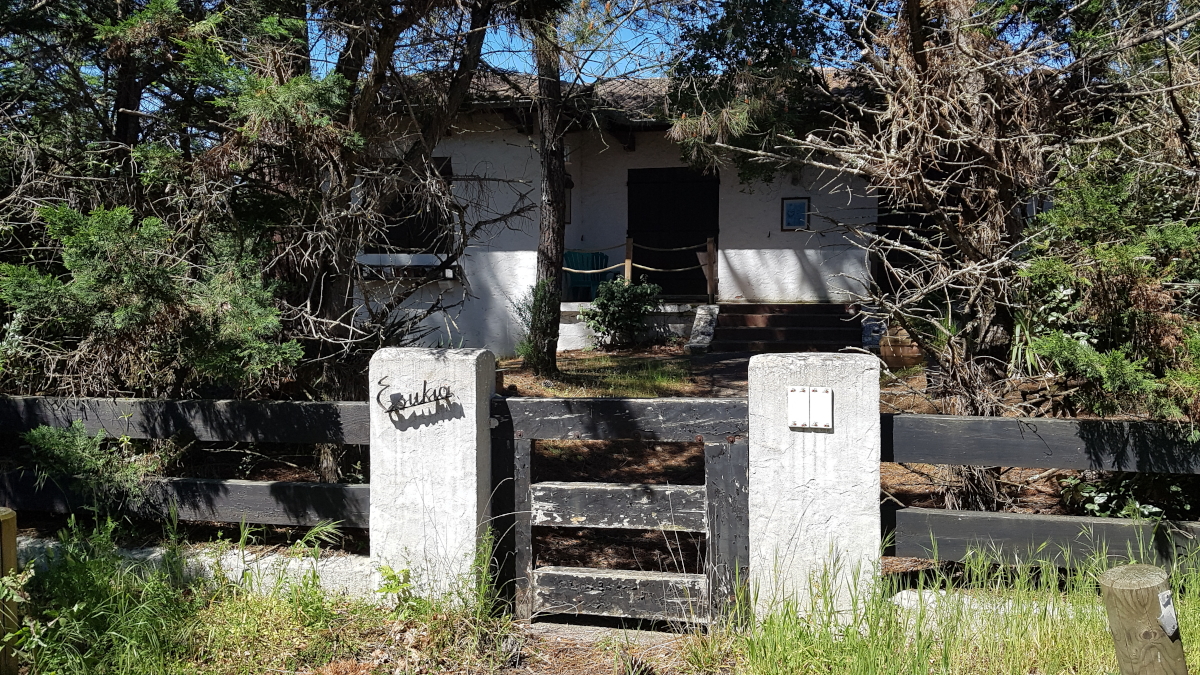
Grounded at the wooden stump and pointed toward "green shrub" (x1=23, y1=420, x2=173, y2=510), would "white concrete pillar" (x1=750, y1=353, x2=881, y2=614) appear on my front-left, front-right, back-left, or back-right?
front-right

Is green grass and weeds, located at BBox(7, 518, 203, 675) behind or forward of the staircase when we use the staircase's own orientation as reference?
forward

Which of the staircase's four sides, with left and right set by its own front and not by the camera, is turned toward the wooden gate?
front

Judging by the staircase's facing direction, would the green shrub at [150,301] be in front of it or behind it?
in front

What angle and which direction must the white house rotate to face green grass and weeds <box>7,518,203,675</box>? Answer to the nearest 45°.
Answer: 0° — it already faces it

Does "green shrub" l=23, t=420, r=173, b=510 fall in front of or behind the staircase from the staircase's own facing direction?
in front

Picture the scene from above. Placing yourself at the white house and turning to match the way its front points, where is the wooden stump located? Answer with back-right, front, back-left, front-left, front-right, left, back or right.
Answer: front

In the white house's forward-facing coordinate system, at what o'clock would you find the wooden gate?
The wooden gate is roughly at 12 o'clock from the white house.

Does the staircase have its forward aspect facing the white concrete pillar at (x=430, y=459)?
yes

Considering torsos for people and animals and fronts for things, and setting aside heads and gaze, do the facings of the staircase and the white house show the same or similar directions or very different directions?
same or similar directions

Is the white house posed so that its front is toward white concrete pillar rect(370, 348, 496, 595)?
yes

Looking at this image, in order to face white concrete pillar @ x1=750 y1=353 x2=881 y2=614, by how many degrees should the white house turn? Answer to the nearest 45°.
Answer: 0° — it already faces it

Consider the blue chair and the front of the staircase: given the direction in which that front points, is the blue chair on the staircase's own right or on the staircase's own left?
on the staircase's own right

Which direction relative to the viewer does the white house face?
toward the camera

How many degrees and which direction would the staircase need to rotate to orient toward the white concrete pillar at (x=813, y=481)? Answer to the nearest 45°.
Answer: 0° — it already faces it
